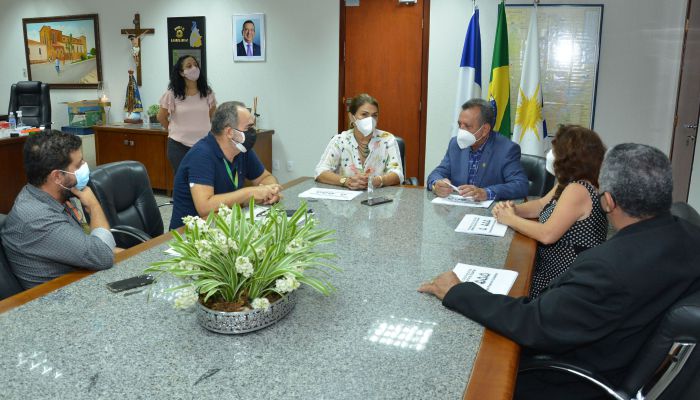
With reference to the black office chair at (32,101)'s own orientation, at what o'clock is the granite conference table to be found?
The granite conference table is roughly at 12 o'clock from the black office chair.

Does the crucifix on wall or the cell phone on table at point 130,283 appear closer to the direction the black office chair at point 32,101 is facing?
the cell phone on table

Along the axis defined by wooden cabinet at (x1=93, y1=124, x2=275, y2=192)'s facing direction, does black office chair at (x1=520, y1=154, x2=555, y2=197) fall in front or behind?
in front

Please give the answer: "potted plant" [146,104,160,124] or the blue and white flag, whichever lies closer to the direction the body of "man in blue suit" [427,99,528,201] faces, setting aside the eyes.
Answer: the potted plant

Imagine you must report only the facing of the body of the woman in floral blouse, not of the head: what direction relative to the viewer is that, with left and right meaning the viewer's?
facing the viewer

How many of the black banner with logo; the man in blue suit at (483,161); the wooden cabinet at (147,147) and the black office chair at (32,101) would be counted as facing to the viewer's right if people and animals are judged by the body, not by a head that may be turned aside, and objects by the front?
0

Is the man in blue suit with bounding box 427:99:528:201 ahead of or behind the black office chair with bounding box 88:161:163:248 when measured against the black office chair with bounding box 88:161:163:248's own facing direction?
ahead

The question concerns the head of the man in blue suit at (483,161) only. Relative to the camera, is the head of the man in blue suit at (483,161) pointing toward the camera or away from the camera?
toward the camera

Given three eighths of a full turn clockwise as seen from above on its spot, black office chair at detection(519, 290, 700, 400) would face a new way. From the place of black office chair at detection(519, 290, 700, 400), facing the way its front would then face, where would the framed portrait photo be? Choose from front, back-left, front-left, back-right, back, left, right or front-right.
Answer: back-left

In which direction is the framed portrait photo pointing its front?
toward the camera

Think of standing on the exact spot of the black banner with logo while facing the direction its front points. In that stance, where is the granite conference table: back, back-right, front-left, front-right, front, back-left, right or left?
front

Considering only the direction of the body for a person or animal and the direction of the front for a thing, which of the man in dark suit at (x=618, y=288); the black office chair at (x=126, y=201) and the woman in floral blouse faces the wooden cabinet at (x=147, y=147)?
the man in dark suit

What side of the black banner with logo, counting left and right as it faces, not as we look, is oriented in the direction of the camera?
front

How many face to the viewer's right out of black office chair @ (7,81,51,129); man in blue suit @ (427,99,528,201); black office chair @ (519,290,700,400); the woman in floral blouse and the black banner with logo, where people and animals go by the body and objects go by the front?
0
